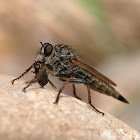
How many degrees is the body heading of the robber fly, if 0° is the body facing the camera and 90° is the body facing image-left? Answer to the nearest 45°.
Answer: approximately 90°
